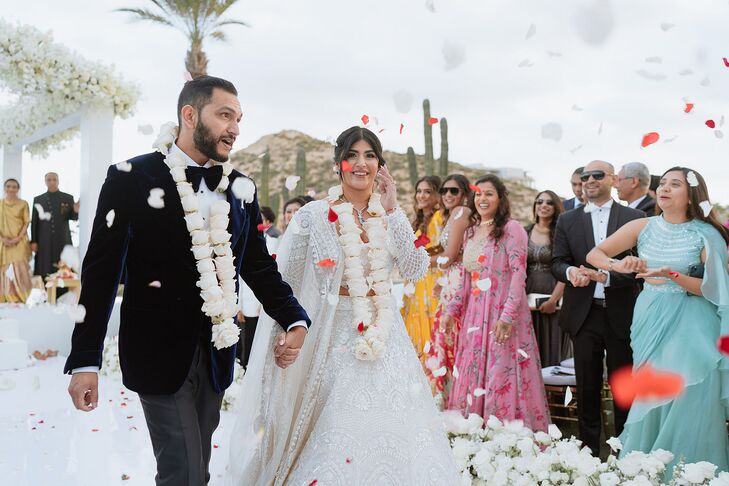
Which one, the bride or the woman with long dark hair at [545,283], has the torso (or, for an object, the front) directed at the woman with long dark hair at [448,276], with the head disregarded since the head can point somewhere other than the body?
the woman with long dark hair at [545,283]

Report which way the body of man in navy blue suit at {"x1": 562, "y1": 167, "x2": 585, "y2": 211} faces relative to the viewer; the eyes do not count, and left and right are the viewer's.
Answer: facing the viewer and to the left of the viewer

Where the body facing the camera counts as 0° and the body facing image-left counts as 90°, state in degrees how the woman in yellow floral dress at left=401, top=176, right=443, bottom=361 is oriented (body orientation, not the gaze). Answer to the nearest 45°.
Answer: approximately 45°

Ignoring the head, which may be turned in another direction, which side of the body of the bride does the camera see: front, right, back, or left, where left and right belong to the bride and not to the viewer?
front

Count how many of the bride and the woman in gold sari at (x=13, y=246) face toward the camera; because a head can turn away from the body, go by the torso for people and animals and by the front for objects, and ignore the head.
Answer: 2

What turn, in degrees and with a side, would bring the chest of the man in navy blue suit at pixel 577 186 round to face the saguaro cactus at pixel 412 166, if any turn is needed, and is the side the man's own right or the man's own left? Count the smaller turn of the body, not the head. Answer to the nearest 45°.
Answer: approximately 135° to the man's own right

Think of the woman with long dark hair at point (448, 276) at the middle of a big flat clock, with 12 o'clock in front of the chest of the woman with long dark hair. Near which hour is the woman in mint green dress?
The woman in mint green dress is roughly at 9 o'clock from the woman with long dark hair.

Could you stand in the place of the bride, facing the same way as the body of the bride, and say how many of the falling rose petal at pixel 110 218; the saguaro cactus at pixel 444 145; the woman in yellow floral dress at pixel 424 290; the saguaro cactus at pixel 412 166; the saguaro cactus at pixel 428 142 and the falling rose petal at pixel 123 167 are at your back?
4

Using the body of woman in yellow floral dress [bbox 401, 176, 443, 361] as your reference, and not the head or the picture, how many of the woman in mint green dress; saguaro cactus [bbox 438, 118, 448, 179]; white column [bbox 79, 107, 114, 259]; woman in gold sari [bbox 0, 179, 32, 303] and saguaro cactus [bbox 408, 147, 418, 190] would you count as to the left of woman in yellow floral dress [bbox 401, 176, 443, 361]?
1

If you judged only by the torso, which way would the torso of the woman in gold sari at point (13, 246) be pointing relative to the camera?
toward the camera

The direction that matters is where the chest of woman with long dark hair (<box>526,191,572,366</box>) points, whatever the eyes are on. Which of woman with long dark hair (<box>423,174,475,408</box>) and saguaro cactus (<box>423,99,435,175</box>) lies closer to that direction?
the woman with long dark hair

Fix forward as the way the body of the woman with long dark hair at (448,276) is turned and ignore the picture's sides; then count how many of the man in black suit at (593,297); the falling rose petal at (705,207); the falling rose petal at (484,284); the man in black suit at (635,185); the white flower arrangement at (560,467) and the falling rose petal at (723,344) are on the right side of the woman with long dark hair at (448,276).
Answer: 0

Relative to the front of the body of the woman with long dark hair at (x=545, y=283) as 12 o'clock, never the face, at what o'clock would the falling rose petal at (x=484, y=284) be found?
The falling rose petal is roughly at 11 o'clock from the woman with long dark hair.

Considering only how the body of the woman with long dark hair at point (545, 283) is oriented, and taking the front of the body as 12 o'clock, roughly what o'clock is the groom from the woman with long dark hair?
The groom is roughly at 11 o'clock from the woman with long dark hair.

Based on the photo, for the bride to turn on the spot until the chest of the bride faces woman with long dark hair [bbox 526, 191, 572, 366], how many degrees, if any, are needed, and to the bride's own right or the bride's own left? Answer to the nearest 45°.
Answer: approximately 135° to the bride's own left

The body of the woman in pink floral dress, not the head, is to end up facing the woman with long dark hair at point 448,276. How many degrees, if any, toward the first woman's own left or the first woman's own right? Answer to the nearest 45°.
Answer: approximately 90° to the first woman's own right
